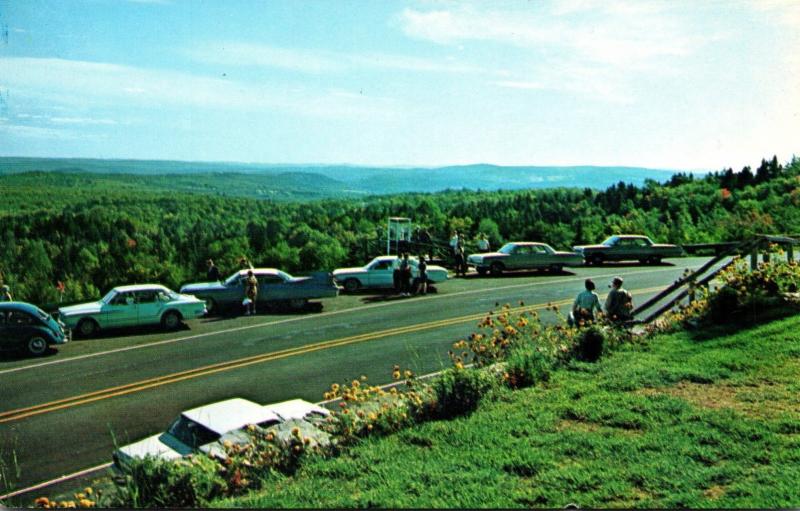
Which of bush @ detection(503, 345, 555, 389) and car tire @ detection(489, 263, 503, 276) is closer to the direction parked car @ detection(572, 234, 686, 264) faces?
the car tire

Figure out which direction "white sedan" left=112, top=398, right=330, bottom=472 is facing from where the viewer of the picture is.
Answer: facing the viewer and to the left of the viewer

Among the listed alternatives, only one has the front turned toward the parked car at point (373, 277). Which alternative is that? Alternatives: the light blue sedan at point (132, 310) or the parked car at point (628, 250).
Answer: the parked car at point (628, 250)

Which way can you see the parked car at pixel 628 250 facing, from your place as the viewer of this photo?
facing to the left of the viewer

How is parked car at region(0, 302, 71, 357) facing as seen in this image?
to the viewer's left

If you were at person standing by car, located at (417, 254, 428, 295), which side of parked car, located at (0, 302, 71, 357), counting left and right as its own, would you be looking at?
back

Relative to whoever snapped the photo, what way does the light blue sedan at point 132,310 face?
facing to the left of the viewer

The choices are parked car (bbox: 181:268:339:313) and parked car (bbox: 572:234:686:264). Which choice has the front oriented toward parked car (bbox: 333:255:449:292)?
parked car (bbox: 572:234:686:264)
